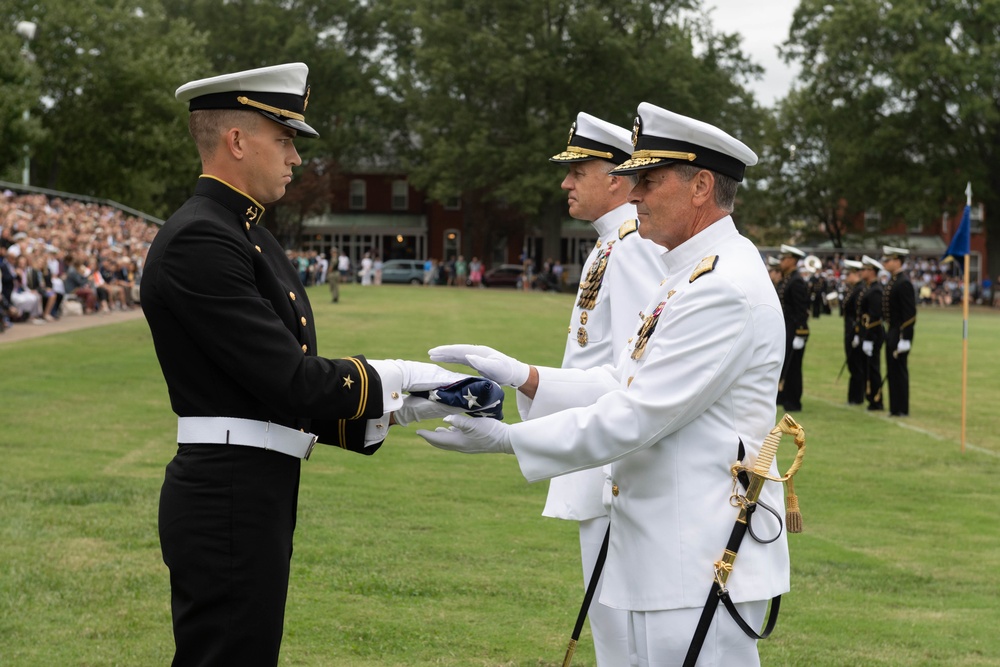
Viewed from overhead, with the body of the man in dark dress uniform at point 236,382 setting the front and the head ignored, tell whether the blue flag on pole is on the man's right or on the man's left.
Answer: on the man's left

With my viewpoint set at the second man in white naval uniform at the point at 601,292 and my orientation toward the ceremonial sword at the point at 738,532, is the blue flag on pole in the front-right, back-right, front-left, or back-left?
back-left

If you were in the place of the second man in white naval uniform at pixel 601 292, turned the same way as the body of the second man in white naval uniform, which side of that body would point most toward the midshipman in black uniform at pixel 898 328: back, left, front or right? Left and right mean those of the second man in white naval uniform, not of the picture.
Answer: right

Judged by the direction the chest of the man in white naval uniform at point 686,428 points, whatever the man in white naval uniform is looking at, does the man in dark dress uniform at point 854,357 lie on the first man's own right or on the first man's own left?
on the first man's own right

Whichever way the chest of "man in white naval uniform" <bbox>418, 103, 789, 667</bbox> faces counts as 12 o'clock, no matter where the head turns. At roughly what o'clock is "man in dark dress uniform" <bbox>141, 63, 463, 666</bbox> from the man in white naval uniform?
The man in dark dress uniform is roughly at 12 o'clock from the man in white naval uniform.

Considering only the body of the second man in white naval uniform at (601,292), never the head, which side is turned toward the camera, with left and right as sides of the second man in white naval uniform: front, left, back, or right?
left

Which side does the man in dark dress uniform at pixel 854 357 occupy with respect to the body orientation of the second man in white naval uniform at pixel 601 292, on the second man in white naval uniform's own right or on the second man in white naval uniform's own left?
on the second man in white naval uniform's own right

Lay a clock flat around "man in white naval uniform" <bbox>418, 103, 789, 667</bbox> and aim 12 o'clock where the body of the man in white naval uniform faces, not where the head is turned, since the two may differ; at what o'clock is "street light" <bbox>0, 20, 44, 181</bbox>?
The street light is roughly at 2 o'clock from the man in white naval uniform.

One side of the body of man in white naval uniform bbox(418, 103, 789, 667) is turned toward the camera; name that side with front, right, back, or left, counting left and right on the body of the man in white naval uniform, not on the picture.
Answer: left

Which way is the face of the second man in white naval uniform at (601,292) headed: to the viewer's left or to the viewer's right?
to the viewer's left

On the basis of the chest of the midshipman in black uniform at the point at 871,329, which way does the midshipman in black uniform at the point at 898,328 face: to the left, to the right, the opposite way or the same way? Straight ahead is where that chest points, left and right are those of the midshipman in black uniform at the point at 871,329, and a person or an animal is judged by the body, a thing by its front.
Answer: the same way

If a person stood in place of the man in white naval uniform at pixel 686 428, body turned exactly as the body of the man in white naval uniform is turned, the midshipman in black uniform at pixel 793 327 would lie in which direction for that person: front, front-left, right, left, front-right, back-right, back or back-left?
right
